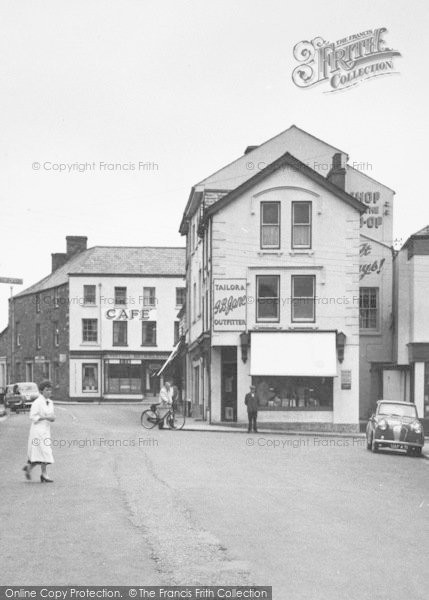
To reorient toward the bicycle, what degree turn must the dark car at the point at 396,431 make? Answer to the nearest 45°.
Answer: approximately 135° to its right

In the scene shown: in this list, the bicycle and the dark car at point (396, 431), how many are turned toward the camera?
1

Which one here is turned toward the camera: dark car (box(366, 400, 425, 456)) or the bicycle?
the dark car

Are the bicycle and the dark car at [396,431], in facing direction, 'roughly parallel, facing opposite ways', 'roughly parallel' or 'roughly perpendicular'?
roughly perpendicular

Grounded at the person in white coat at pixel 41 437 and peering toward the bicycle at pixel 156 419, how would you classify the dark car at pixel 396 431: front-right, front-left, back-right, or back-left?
front-right

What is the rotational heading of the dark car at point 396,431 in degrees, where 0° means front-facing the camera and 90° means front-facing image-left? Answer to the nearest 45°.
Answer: approximately 0°

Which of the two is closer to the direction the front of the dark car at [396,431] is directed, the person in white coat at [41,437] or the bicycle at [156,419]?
the person in white coat
